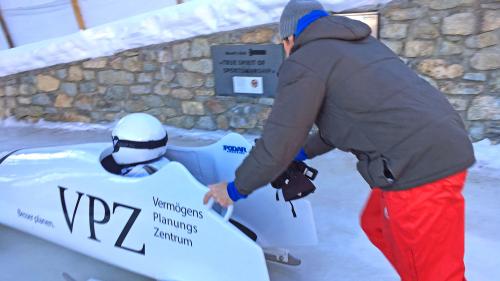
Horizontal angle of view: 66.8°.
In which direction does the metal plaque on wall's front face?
toward the camera

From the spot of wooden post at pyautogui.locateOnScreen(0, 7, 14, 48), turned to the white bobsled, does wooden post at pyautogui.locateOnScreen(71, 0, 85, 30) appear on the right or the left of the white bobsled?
left

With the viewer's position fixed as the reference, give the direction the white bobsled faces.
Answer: facing away from the viewer and to the left of the viewer

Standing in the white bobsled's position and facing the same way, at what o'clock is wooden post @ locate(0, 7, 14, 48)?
The wooden post is roughly at 1 o'clock from the white bobsled.

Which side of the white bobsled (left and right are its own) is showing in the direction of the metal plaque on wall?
right

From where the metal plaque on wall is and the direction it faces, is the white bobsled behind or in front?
in front

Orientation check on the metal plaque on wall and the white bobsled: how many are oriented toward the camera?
1

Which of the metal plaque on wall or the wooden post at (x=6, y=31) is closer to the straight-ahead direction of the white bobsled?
the wooden post

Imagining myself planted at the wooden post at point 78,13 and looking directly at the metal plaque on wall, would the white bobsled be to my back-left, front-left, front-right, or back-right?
front-right

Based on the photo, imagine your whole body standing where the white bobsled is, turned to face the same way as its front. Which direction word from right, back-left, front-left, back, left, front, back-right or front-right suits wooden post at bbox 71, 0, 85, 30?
front-right

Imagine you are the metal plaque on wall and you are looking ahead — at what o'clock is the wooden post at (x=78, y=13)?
The wooden post is roughly at 4 o'clock from the metal plaque on wall.

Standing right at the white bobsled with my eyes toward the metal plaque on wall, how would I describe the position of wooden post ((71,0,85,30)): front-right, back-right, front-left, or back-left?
front-left
